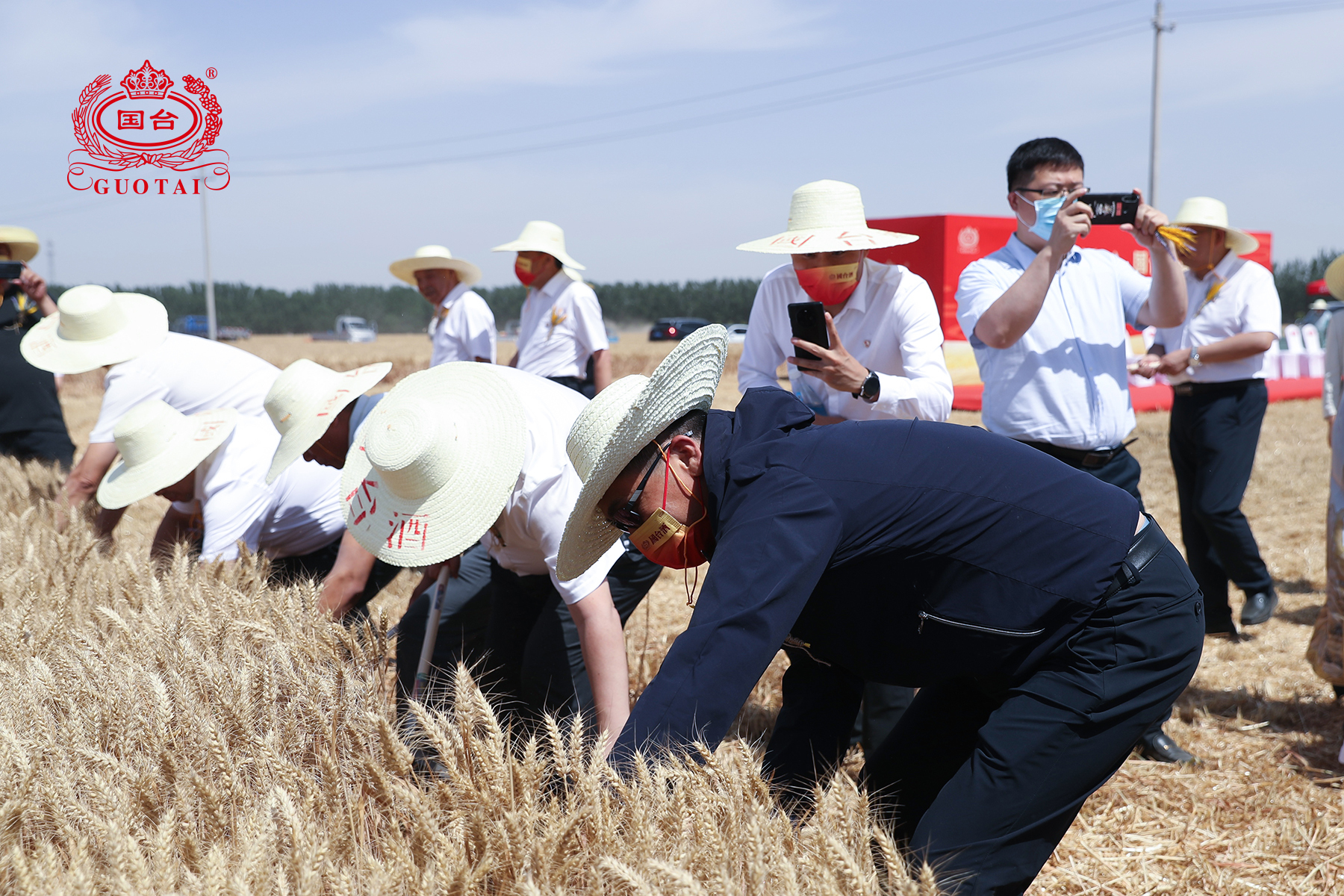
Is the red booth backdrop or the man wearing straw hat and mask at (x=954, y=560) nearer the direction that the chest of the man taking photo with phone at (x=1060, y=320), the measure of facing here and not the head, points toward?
the man wearing straw hat and mask

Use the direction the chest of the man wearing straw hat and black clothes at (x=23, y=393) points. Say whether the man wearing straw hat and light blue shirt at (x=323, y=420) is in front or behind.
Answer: in front

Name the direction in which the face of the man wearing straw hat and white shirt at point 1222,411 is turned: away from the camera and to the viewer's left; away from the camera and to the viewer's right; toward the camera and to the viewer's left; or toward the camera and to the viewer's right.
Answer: toward the camera and to the viewer's left

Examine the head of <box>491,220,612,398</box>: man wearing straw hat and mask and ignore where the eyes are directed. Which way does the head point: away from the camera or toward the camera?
toward the camera

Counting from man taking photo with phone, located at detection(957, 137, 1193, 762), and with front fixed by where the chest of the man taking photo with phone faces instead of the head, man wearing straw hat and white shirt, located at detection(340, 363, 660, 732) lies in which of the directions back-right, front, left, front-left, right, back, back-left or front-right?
right

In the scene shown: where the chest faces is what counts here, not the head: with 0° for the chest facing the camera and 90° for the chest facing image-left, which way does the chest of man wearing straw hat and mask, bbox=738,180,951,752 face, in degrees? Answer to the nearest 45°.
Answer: approximately 0°

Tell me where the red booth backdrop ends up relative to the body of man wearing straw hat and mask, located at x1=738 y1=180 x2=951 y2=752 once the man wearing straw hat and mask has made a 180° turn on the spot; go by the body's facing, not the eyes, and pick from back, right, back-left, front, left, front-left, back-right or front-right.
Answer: front

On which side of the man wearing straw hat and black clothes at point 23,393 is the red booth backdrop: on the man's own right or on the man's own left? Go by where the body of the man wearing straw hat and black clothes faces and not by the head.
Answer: on the man's own left

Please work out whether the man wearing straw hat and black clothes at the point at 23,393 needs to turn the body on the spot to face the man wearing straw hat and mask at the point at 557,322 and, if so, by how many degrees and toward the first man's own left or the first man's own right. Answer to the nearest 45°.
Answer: approximately 90° to the first man's own left

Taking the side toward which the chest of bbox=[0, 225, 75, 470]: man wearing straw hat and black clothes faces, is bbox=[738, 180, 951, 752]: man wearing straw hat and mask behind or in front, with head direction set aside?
in front

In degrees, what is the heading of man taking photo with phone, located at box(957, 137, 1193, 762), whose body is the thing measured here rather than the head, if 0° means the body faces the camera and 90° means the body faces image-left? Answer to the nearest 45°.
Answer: approximately 315°

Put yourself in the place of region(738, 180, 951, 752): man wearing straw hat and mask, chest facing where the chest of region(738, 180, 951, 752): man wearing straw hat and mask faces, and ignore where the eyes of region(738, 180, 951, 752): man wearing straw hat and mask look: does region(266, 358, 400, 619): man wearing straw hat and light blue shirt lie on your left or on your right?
on your right
